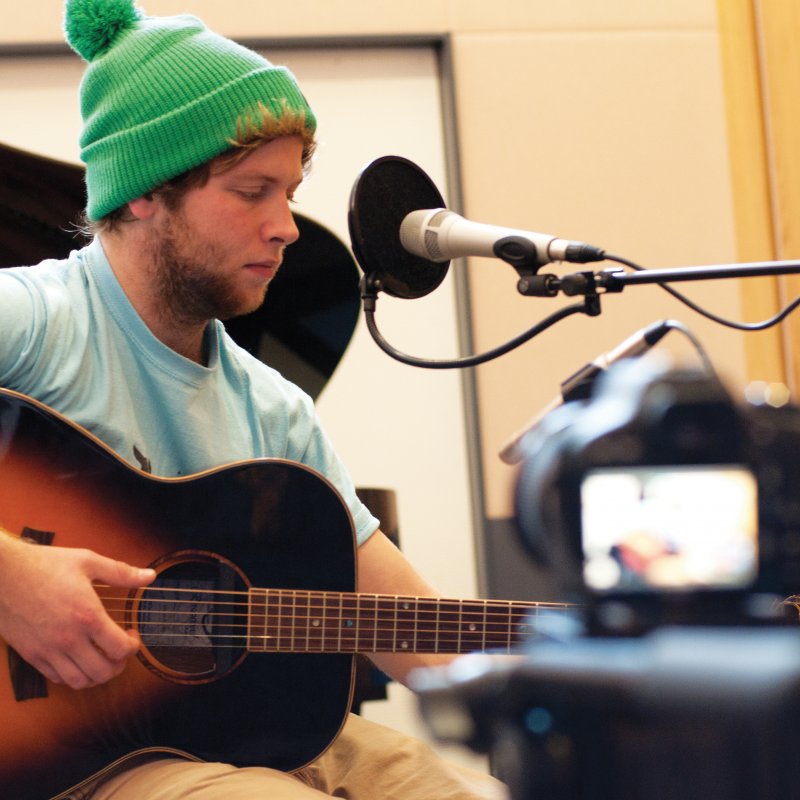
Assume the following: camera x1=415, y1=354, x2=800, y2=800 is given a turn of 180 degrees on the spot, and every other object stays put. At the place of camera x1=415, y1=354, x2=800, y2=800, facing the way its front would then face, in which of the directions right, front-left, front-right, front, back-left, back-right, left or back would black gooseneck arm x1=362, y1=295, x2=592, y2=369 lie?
back-left

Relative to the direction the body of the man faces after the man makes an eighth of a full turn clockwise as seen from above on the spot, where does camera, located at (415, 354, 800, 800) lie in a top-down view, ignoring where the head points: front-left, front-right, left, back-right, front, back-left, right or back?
front

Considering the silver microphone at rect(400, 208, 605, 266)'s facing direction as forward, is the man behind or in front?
in front

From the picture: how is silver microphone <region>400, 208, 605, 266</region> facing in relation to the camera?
to the viewer's left

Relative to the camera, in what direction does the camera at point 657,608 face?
facing away from the viewer and to the left of the viewer

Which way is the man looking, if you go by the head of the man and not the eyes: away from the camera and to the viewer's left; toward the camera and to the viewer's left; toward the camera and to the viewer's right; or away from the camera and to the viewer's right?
toward the camera and to the viewer's right

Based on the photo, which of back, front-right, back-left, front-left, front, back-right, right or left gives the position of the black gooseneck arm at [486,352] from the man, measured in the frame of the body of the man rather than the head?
front

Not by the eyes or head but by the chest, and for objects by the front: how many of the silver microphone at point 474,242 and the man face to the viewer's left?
1

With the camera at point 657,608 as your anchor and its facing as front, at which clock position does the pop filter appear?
The pop filter is roughly at 1 o'clock from the camera.

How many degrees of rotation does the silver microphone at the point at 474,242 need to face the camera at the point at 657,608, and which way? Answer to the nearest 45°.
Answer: approximately 90° to its left

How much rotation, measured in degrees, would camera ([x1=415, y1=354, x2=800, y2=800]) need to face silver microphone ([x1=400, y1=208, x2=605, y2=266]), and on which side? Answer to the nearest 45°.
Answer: approximately 45° to its right
